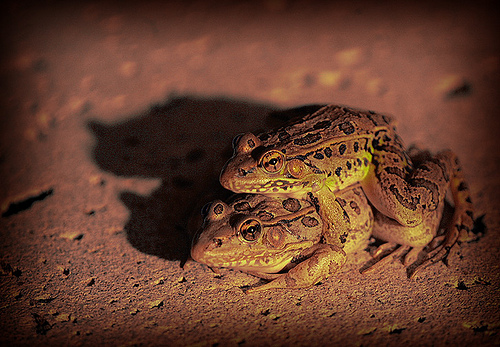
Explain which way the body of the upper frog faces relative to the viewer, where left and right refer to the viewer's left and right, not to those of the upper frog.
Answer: facing the viewer and to the left of the viewer

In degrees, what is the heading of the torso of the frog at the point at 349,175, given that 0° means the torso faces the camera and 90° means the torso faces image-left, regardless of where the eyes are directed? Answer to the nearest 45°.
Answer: approximately 45°
